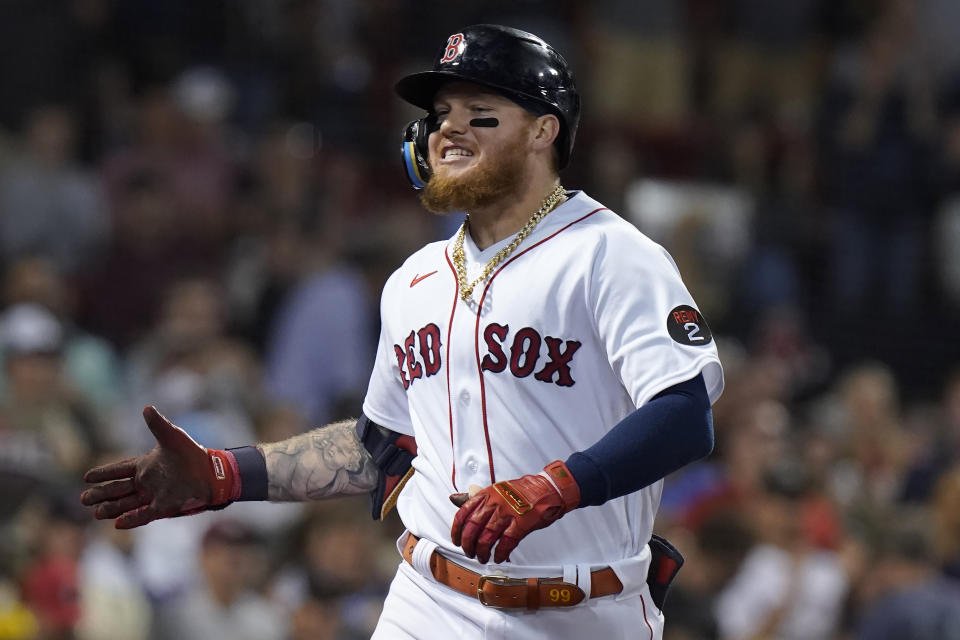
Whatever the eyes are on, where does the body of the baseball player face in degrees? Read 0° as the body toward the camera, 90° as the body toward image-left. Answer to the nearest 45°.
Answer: approximately 45°
